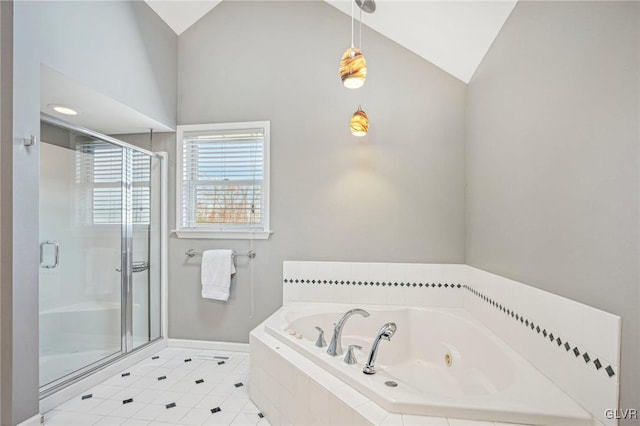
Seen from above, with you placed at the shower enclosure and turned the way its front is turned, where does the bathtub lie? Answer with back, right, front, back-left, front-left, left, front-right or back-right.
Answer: front

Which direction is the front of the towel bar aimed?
toward the camera

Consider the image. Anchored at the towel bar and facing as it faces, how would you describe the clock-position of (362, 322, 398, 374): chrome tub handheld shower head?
The chrome tub handheld shower head is roughly at 11 o'clock from the towel bar.

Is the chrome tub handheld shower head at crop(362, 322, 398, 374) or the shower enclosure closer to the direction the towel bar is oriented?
the chrome tub handheld shower head

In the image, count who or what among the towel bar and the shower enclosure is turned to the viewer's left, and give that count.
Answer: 0

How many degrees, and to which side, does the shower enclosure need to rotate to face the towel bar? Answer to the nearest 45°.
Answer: approximately 45° to its left

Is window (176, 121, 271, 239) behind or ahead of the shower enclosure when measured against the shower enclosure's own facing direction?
ahead
